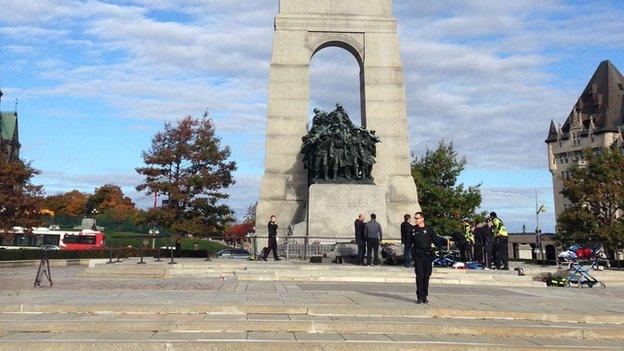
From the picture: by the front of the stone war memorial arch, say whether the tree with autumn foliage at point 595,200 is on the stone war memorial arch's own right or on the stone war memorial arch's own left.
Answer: on the stone war memorial arch's own left

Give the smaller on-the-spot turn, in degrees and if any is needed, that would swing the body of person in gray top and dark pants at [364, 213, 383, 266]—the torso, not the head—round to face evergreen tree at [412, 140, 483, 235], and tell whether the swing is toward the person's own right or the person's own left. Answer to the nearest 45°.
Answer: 0° — they already face it

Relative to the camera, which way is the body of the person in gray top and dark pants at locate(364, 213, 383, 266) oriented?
away from the camera

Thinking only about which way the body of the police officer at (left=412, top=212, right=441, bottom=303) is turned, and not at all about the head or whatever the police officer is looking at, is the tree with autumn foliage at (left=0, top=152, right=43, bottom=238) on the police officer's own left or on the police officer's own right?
on the police officer's own right

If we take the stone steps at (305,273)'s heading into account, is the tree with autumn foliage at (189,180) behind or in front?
behind

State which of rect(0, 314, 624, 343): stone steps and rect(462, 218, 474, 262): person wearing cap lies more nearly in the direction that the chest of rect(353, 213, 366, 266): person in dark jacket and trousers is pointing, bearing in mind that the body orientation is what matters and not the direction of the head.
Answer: the person wearing cap

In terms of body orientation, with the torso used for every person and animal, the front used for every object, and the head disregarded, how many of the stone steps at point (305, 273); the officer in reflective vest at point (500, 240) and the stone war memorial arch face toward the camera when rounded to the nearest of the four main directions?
2

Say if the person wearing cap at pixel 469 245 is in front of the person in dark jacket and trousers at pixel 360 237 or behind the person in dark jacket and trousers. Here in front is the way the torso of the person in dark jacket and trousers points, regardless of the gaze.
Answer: in front

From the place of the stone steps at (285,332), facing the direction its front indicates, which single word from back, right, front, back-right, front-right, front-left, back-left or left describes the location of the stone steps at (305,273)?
back

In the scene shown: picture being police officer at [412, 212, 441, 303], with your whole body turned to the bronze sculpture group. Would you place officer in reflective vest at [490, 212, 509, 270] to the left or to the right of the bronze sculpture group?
right

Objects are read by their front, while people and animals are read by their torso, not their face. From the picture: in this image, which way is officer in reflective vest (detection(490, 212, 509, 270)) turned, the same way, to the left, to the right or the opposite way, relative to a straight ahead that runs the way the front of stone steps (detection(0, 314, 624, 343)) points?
to the right

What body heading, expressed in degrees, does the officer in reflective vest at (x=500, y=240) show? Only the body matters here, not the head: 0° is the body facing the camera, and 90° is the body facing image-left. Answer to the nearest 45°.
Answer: approximately 90°

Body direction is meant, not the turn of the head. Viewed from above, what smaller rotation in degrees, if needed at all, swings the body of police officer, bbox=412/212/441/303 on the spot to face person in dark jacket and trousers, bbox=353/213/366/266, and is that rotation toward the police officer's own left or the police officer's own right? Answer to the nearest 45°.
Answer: approximately 135° to the police officer's own right

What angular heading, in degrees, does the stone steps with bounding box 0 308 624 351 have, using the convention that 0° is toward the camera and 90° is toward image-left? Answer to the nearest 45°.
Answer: approximately 0°
